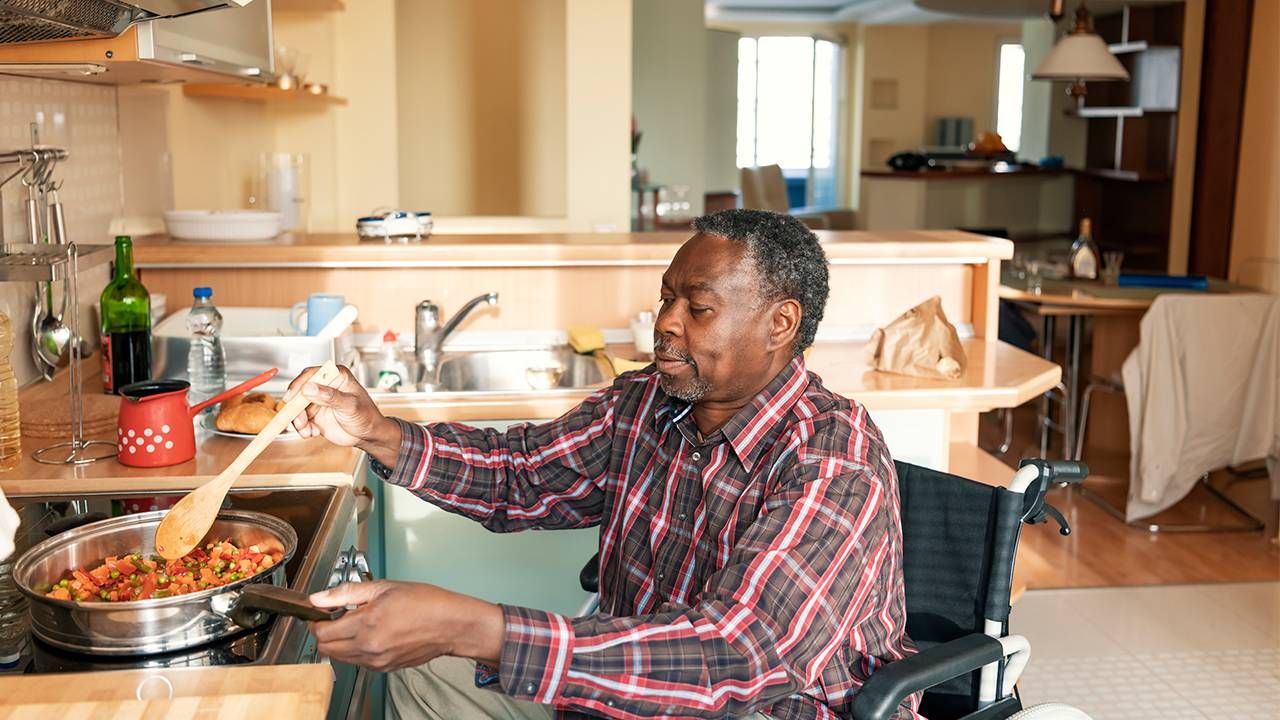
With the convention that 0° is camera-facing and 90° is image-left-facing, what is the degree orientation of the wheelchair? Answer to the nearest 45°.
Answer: approximately 45°

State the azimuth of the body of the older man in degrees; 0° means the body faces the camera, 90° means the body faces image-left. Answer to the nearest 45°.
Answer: approximately 45°

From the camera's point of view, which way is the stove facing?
to the viewer's right

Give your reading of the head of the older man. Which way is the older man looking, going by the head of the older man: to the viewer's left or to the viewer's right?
to the viewer's left

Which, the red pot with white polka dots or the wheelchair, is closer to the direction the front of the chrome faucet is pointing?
the wheelchair

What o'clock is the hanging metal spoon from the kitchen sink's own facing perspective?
The hanging metal spoon is roughly at 2 o'clock from the kitchen sink.

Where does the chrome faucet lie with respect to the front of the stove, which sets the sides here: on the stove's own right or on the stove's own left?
on the stove's own left

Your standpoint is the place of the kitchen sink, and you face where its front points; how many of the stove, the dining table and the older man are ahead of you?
2

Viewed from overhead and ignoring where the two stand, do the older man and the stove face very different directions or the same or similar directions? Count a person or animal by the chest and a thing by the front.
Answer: very different directions

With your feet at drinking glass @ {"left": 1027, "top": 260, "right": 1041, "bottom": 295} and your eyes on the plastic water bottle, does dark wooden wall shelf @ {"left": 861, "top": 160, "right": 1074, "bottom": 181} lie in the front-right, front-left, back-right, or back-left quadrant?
back-right

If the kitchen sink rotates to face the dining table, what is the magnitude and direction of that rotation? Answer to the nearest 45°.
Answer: approximately 135° to its left
